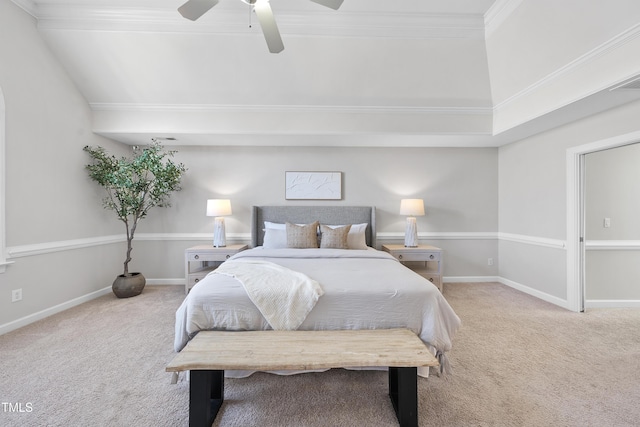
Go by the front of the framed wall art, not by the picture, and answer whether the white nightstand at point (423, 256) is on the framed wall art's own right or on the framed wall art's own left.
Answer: on the framed wall art's own left

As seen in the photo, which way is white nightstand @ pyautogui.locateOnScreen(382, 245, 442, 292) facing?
toward the camera

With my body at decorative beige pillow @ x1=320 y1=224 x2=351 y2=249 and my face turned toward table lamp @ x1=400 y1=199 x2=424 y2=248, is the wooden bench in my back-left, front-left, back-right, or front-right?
back-right

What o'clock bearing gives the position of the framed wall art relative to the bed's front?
The framed wall art is roughly at 6 o'clock from the bed.

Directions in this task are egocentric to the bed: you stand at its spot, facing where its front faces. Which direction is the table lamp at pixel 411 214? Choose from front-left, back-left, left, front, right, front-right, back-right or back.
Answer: back-left

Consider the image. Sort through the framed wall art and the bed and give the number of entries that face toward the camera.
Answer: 2

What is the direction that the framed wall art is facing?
toward the camera

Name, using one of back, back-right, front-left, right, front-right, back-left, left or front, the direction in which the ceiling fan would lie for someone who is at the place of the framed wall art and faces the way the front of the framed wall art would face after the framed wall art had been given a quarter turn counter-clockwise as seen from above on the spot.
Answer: right

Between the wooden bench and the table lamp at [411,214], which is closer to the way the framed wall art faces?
the wooden bench

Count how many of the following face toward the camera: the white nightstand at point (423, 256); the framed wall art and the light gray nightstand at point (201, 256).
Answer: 3

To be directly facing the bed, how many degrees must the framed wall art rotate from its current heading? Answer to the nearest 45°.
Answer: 0° — it already faces it

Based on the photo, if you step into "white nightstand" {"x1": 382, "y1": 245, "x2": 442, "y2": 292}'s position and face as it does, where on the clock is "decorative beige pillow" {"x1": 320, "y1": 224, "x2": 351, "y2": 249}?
The decorative beige pillow is roughly at 2 o'clock from the white nightstand.
